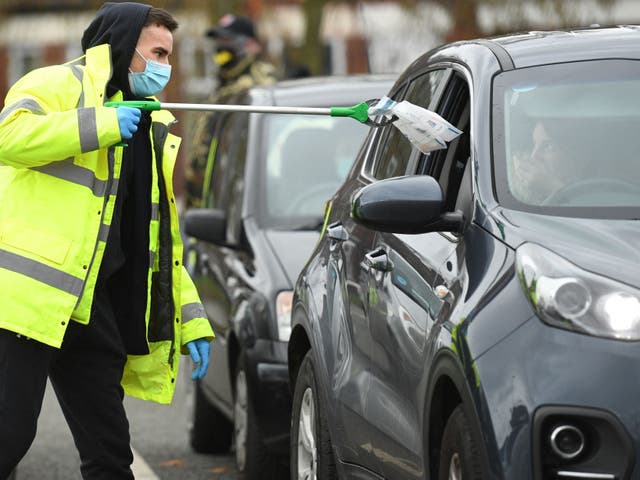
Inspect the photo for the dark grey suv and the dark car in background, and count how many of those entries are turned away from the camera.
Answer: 0

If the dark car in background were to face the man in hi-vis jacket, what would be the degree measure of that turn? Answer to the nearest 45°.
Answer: approximately 45° to its right

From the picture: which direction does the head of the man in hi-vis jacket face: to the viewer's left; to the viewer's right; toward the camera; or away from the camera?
to the viewer's right

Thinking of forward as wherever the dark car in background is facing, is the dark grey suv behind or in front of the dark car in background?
in front

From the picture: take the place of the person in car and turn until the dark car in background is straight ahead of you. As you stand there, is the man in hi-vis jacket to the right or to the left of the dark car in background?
left

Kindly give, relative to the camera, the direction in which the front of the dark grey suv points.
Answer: facing the viewer and to the right of the viewer

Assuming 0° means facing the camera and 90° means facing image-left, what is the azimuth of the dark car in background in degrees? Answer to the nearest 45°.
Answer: approximately 315°

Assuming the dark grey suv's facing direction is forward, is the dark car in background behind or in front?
behind
